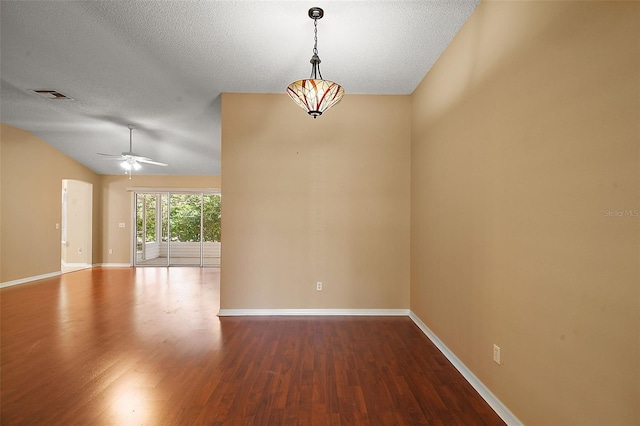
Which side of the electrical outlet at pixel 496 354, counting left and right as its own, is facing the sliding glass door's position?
right

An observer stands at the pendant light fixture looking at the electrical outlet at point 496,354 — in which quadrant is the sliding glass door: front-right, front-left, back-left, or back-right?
back-left

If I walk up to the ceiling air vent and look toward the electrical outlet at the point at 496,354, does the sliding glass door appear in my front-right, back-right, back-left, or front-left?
back-left

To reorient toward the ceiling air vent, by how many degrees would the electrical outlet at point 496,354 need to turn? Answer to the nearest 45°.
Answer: approximately 45° to its right

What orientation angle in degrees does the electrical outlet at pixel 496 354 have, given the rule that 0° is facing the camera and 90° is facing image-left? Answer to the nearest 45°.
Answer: approximately 45°

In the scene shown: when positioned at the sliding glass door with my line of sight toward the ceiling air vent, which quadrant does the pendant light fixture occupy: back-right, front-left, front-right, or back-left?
front-left

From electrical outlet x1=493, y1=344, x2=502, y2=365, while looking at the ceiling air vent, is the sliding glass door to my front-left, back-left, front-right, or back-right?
front-right
